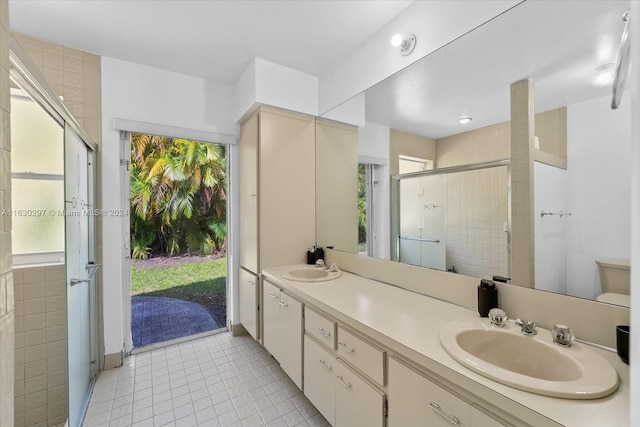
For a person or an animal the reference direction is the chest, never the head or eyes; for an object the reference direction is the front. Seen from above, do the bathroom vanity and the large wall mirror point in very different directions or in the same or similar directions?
same or similar directions

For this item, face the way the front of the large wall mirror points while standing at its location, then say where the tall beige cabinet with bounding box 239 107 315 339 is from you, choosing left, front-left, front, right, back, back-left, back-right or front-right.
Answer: front-right

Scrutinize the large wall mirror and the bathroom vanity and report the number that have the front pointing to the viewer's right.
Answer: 0

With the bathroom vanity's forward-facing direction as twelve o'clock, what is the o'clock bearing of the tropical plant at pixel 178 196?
The tropical plant is roughly at 2 o'clock from the bathroom vanity.

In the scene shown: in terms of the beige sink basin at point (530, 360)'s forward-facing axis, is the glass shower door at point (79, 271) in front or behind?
in front

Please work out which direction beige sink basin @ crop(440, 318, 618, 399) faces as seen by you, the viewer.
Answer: facing the viewer and to the left of the viewer

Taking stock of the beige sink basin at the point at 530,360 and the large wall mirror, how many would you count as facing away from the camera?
0

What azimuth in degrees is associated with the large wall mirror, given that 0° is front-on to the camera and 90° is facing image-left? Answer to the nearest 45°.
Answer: approximately 45°
